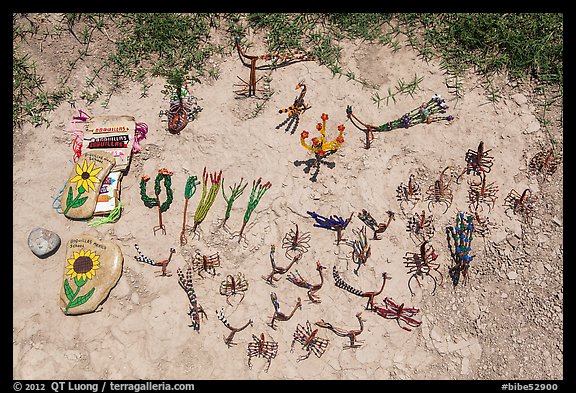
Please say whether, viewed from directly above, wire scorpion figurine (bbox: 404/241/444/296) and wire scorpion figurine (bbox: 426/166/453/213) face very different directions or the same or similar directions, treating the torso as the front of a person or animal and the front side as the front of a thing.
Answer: same or similar directions

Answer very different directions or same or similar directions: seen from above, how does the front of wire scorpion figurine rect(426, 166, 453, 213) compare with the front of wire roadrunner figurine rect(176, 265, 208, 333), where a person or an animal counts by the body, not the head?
same or similar directions

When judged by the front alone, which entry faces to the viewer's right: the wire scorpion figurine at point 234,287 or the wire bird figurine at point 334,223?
the wire bird figurine at point 334,223
